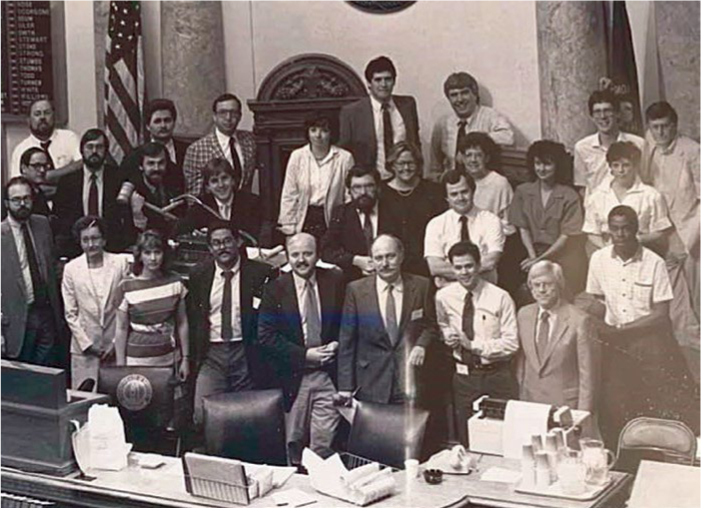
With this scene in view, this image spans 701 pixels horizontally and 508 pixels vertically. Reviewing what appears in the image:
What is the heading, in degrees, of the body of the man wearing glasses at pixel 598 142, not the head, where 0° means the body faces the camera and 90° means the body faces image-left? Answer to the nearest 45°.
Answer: approximately 0°

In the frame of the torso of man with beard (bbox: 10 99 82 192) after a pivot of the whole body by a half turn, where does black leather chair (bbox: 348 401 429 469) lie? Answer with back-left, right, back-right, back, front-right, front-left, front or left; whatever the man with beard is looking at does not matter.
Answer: back-right

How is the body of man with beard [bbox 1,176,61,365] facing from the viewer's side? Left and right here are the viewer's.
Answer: facing the viewer and to the right of the viewer

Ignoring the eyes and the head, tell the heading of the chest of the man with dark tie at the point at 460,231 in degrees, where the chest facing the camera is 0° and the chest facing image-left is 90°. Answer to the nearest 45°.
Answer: approximately 0°

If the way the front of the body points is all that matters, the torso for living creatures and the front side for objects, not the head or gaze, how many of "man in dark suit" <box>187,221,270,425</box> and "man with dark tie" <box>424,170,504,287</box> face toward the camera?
2

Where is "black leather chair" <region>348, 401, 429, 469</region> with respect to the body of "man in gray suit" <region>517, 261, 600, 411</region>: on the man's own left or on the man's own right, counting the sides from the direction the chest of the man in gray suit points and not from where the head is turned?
on the man's own right

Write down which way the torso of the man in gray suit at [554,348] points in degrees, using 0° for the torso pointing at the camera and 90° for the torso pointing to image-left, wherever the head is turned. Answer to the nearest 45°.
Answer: approximately 45°
